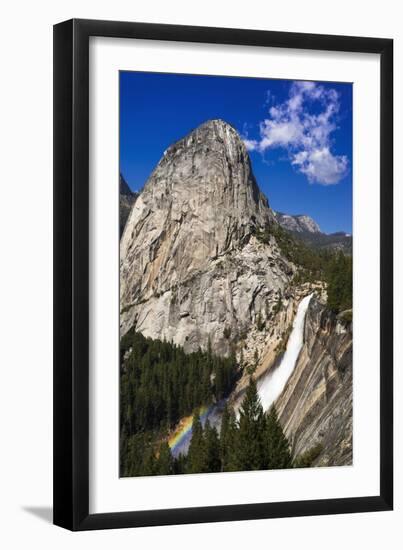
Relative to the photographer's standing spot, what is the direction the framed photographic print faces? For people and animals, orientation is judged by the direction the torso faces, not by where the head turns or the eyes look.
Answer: facing the viewer and to the right of the viewer
